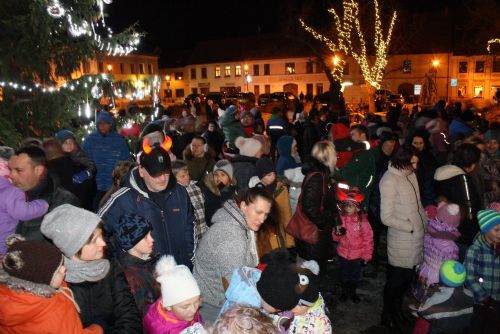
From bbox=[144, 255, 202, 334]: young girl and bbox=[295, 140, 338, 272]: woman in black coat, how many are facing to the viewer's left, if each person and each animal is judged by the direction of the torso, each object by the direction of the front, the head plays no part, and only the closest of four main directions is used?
0
